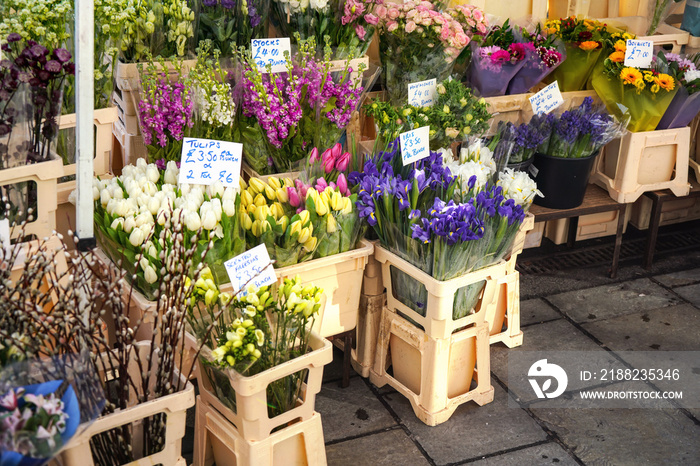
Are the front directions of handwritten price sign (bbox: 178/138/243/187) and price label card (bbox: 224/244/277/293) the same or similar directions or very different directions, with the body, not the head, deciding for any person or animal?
same or similar directions

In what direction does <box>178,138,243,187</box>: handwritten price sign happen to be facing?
toward the camera

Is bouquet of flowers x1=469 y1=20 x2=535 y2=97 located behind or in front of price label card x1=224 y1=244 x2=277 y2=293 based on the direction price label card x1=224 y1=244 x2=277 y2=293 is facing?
behind

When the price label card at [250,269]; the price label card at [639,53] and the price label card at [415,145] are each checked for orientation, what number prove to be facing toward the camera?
3

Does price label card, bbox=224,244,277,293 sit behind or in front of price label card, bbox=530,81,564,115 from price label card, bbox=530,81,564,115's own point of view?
in front

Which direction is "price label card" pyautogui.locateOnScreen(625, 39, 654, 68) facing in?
toward the camera

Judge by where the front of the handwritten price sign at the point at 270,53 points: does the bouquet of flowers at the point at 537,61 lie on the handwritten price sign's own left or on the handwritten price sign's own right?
on the handwritten price sign's own left

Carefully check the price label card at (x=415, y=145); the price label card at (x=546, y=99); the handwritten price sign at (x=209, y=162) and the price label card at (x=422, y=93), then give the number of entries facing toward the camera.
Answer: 4

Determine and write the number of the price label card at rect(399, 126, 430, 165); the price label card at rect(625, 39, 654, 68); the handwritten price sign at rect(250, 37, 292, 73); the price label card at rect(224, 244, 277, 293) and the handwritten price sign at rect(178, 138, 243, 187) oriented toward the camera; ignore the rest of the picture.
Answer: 5

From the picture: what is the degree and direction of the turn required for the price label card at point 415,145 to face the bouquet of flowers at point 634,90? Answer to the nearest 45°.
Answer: approximately 135° to its left

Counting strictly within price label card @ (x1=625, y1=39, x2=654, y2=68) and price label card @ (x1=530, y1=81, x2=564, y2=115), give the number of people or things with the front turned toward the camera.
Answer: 2
